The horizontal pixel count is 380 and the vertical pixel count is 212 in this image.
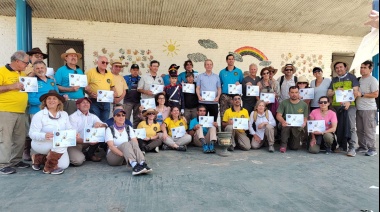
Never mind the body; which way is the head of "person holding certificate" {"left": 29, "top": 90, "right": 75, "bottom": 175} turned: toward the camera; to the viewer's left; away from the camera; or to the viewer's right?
toward the camera

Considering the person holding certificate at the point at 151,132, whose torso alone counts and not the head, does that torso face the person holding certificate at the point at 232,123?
no

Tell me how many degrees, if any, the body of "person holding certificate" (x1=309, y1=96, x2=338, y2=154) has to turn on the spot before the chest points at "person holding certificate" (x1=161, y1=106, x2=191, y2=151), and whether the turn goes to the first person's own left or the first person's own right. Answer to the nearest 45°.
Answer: approximately 45° to the first person's own right

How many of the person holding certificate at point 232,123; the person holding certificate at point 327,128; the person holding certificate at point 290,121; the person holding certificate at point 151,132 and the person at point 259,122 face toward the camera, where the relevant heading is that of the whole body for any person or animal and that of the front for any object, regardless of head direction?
5

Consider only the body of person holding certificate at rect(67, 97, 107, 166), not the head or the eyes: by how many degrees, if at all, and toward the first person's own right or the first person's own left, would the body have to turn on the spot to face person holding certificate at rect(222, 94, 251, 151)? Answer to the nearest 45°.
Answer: approximately 45° to the first person's own left

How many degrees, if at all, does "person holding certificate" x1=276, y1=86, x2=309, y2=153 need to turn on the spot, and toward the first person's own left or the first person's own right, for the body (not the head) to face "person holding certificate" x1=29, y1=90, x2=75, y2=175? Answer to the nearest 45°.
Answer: approximately 45° to the first person's own right

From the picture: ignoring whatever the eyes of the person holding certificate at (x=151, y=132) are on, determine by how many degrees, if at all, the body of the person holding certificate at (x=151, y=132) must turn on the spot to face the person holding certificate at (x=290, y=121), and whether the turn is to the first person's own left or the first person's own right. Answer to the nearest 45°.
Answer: approximately 90° to the first person's own left

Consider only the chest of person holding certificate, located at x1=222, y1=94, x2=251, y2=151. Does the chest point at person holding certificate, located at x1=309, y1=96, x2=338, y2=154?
no

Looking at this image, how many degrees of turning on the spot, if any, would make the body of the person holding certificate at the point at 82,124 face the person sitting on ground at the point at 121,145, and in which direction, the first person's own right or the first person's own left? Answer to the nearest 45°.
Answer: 0° — they already face them

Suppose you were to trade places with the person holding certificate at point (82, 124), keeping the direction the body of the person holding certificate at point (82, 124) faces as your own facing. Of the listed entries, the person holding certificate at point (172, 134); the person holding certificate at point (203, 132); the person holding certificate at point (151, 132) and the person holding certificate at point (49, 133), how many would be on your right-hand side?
1

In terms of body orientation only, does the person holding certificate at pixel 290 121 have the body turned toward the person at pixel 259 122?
no

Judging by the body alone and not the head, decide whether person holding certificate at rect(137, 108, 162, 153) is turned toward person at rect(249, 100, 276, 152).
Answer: no

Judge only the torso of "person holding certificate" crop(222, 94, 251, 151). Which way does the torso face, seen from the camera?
toward the camera

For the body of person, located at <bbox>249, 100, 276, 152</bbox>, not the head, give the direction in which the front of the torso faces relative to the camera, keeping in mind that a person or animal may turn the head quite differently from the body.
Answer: toward the camera

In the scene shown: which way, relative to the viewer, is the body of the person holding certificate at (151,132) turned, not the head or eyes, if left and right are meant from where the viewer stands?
facing the viewer

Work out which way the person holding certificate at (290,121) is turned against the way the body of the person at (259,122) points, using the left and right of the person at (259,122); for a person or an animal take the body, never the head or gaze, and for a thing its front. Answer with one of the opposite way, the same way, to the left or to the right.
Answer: the same way
